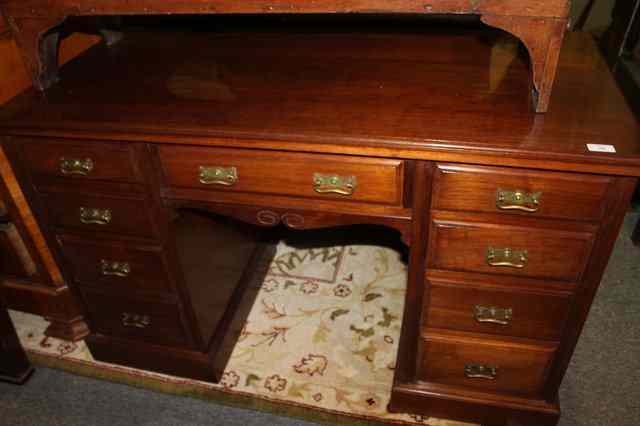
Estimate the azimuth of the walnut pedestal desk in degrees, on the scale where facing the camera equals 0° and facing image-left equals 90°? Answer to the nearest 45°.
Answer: approximately 0°

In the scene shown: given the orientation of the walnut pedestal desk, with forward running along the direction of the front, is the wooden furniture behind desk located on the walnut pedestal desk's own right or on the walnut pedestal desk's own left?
on the walnut pedestal desk's own right
